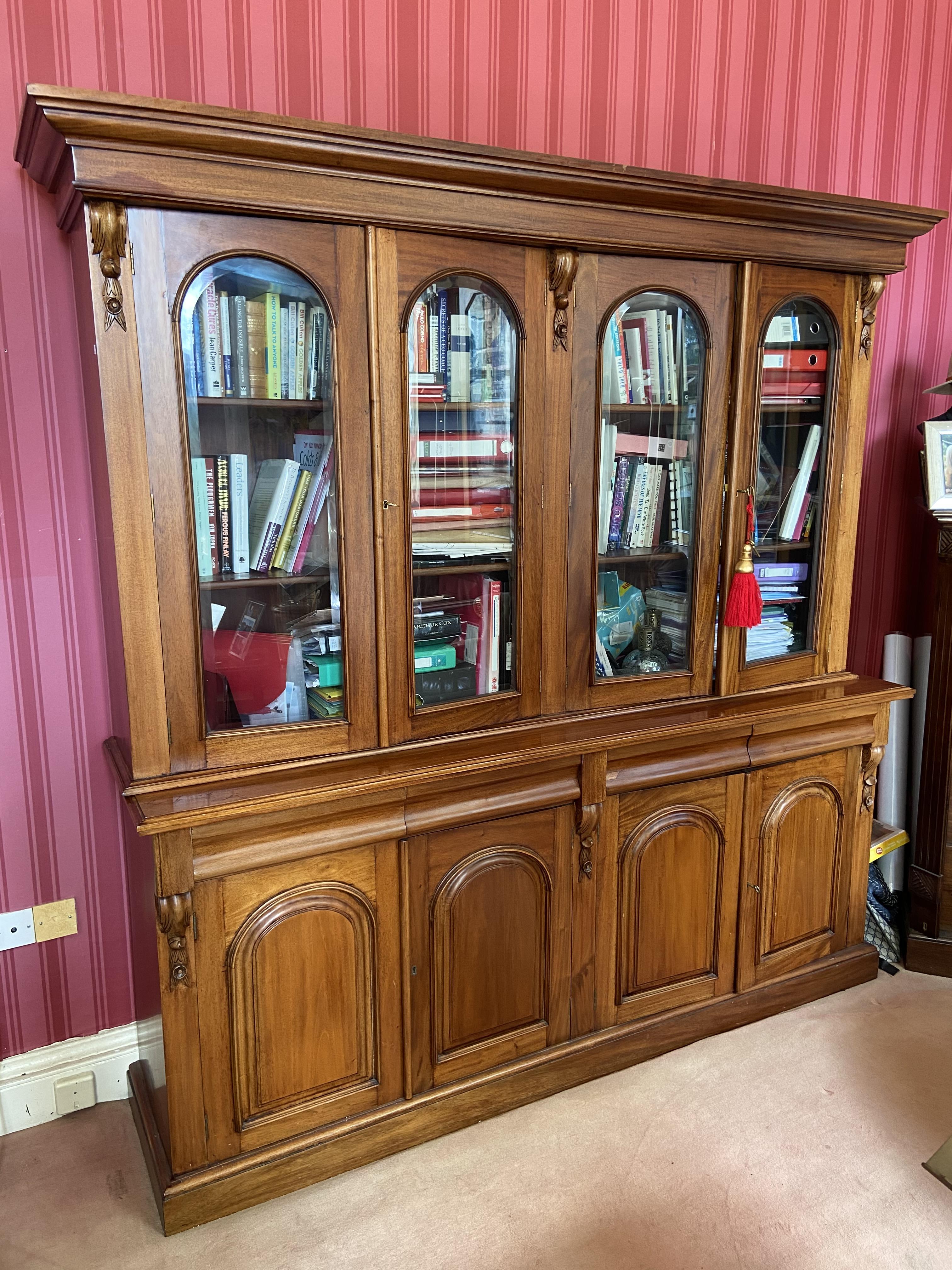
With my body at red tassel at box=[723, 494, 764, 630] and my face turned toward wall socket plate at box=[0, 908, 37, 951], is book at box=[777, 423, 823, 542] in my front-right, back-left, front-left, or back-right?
back-right
